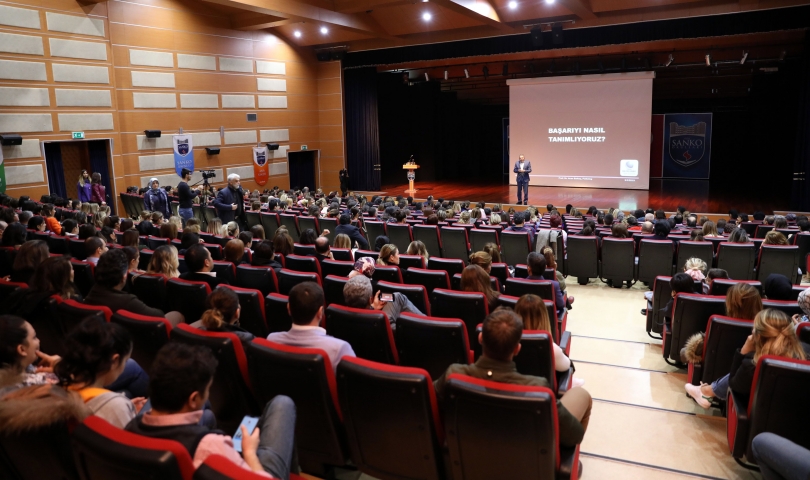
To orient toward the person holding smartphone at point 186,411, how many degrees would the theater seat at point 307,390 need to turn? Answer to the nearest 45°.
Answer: approximately 180°

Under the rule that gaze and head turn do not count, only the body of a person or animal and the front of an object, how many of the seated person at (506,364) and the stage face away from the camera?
1

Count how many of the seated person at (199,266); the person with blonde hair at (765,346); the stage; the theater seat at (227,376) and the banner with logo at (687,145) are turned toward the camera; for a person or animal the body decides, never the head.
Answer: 2

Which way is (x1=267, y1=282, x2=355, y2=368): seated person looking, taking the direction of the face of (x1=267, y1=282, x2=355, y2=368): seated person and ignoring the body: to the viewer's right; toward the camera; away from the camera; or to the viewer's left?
away from the camera

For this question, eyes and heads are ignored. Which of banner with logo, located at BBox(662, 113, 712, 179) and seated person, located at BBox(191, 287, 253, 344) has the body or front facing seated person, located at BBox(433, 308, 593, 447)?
the banner with logo

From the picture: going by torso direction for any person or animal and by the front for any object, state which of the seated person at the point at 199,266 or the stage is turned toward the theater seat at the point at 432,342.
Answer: the stage

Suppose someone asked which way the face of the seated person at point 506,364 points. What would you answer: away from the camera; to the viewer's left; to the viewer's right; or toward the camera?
away from the camera

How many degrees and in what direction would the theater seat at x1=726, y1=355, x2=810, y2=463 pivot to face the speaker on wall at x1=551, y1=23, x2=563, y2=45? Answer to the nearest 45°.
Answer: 0° — it already faces it

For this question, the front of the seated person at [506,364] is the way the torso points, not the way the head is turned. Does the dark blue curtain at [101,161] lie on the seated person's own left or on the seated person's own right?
on the seated person's own left

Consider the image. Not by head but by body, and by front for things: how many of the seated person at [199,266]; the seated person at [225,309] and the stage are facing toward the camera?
1

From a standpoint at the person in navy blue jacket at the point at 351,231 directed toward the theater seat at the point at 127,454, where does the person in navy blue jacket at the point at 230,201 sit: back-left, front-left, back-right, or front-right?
back-right

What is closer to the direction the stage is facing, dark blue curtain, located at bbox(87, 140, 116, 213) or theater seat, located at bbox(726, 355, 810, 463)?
the theater seat

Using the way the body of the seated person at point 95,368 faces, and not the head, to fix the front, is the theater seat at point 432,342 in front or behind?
in front

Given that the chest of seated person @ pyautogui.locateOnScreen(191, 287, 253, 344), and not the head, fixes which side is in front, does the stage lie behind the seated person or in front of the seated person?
in front

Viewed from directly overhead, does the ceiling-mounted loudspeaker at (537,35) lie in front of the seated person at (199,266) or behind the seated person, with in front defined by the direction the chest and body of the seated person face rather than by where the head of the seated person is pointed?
in front

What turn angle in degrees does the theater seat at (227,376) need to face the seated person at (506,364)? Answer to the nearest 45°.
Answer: approximately 90° to its right

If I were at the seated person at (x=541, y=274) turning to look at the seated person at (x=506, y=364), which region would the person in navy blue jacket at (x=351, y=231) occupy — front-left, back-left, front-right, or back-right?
back-right
